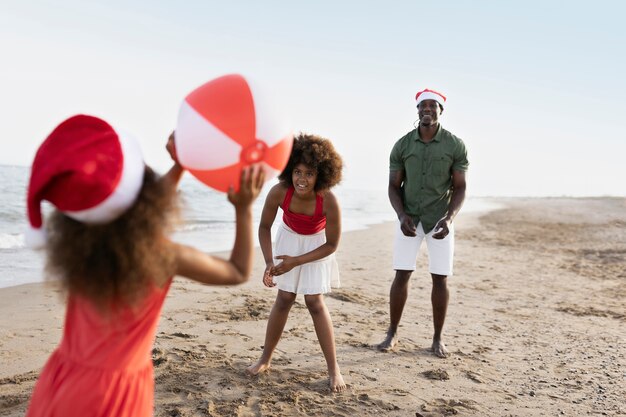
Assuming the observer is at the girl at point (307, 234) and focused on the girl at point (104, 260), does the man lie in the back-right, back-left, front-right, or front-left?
back-left

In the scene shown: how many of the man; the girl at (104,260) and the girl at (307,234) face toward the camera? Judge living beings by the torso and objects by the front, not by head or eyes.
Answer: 2

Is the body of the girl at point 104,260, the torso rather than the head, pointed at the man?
yes

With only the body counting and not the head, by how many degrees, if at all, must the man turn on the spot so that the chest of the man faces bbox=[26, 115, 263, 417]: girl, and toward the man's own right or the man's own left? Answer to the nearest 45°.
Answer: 0° — they already face them

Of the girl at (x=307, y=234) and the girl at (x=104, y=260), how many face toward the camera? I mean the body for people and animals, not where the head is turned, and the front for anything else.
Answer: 1

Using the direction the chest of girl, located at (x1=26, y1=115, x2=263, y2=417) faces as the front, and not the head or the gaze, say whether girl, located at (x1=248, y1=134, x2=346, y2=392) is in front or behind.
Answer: in front

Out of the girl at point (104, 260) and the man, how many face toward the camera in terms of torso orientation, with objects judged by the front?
1

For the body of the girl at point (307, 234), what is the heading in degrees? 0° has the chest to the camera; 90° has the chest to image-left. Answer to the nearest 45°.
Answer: approximately 0°

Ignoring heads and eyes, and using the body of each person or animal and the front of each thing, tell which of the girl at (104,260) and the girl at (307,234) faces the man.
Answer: the girl at (104,260)

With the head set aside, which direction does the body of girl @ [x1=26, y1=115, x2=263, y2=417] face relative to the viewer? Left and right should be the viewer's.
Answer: facing away from the viewer and to the right of the viewer

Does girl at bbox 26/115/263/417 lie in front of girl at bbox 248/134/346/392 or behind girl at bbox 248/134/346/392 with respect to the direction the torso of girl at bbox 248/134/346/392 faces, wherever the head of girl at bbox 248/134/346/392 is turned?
in front

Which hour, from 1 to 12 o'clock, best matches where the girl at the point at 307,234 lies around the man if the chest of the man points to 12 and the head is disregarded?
The girl is roughly at 1 o'clock from the man.
